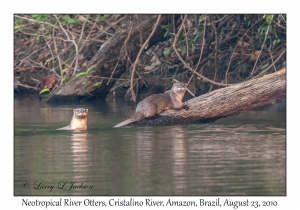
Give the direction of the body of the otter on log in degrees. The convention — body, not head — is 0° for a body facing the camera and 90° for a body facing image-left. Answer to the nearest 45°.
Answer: approximately 270°

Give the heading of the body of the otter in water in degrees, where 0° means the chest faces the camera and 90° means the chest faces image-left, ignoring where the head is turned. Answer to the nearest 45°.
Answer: approximately 315°

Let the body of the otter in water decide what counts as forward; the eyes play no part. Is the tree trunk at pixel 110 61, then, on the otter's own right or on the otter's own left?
on the otter's own left

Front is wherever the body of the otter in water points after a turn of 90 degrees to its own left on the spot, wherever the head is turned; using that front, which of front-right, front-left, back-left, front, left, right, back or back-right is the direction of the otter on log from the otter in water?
front-right
